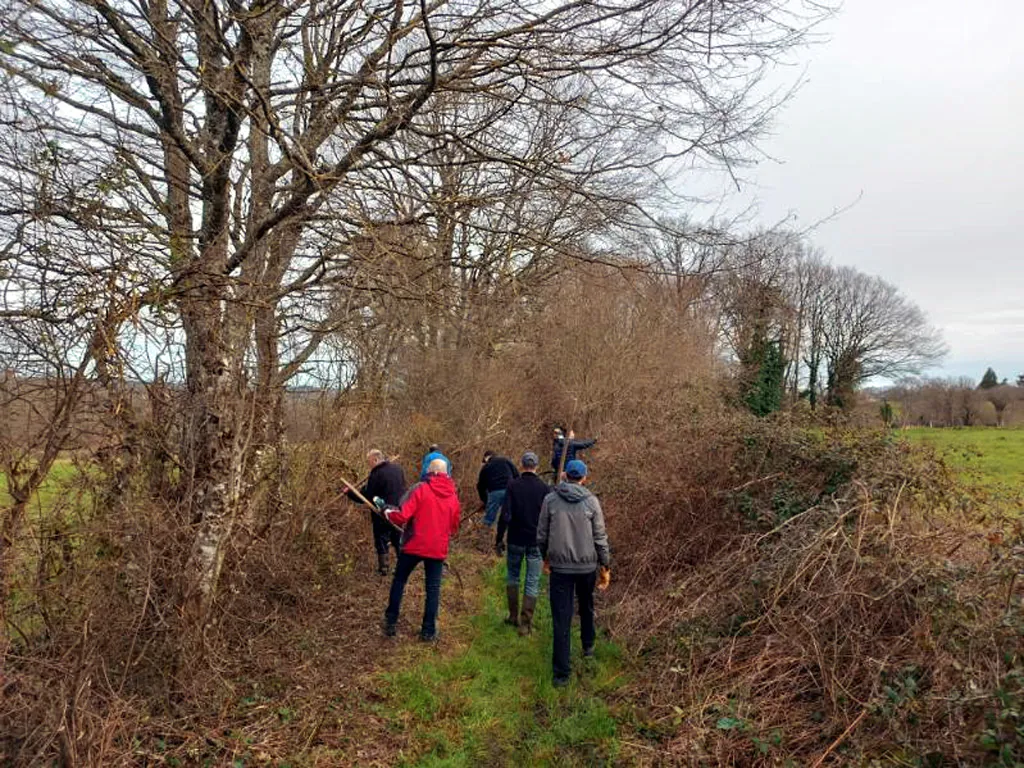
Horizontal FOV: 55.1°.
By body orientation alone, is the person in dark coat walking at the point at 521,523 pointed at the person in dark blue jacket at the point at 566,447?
yes

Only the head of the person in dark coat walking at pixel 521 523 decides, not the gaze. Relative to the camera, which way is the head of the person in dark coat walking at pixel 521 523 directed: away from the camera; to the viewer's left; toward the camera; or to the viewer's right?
away from the camera

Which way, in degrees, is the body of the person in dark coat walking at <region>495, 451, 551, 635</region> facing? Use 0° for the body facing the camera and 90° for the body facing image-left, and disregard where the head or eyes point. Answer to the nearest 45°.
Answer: approximately 180°

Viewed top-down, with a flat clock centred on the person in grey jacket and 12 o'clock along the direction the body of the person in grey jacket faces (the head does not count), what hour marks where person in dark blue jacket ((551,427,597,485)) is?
The person in dark blue jacket is roughly at 12 o'clock from the person in grey jacket.

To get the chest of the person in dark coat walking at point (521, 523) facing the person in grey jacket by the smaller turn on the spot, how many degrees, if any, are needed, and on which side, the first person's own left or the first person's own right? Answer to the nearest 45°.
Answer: approximately 180°

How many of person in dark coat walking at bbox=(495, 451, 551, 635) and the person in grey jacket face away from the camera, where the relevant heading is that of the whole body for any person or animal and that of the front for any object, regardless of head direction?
2

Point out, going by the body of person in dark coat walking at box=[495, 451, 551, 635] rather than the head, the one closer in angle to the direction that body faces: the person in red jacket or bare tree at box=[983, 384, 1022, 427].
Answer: the bare tree

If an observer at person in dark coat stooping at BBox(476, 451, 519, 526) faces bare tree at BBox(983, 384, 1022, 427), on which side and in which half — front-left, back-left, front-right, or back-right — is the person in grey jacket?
back-right

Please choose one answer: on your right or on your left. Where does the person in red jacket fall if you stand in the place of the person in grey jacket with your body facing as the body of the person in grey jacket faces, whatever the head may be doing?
on your left

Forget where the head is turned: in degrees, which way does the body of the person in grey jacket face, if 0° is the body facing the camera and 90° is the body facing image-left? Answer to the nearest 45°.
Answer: approximately 180°

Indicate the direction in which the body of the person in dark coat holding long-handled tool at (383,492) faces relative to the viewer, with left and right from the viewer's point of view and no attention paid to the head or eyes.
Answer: facing away from the viewer and to the left of the viewer
